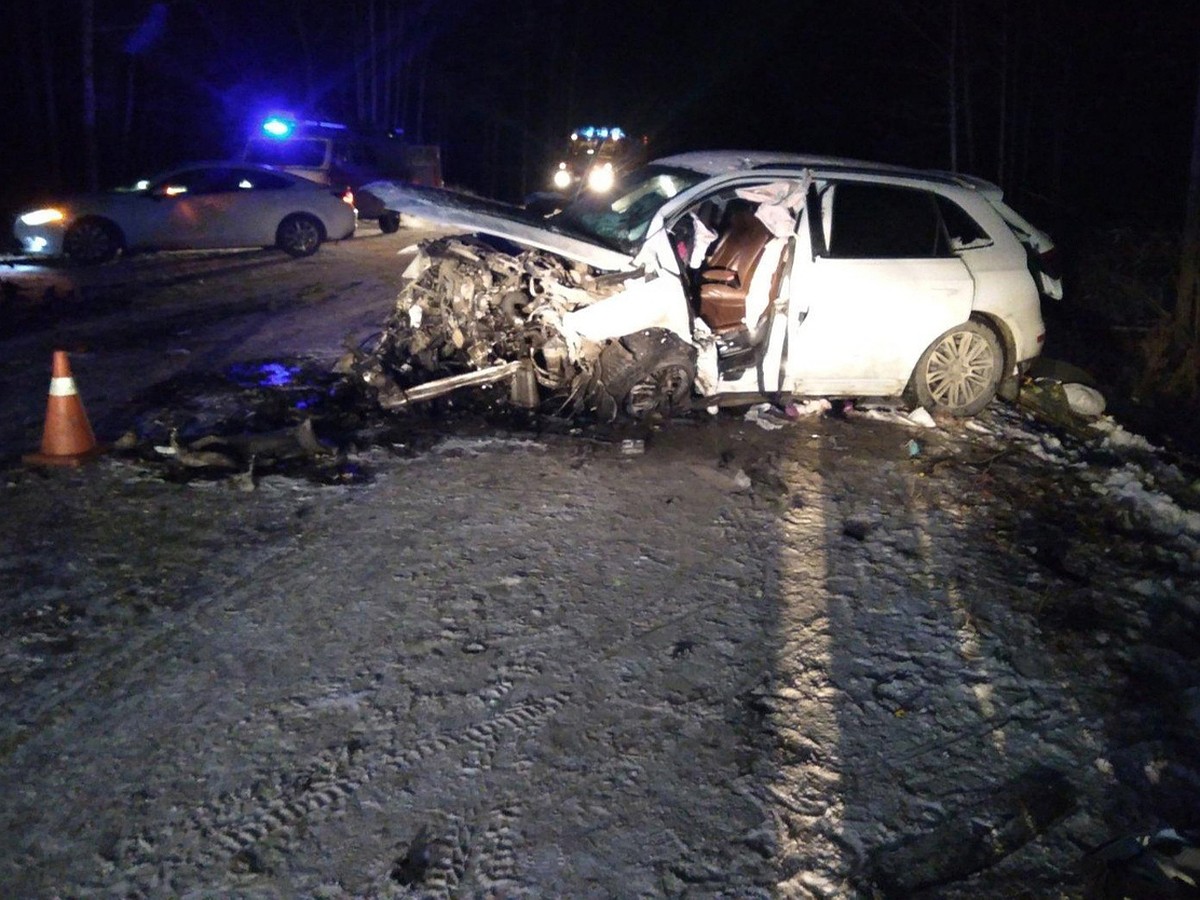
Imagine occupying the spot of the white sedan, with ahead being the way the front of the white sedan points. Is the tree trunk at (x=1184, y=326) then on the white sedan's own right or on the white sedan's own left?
on the white sedan's own left

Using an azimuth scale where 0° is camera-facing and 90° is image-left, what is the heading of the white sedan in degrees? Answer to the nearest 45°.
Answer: approximately 90°

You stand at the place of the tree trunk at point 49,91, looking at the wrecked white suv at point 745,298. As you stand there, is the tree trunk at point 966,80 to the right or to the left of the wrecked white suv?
left

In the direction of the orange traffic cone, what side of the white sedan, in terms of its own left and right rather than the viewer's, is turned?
left

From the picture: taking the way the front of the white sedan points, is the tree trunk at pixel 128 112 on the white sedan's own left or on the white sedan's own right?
on the white sedan's own right

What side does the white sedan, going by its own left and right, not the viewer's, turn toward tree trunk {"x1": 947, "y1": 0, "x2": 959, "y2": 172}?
back

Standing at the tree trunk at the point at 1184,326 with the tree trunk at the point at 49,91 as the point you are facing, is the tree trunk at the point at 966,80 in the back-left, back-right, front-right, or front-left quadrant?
front-right

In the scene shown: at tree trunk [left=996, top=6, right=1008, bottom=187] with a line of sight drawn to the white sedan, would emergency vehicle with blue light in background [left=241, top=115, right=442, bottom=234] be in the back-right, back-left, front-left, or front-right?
front-right
